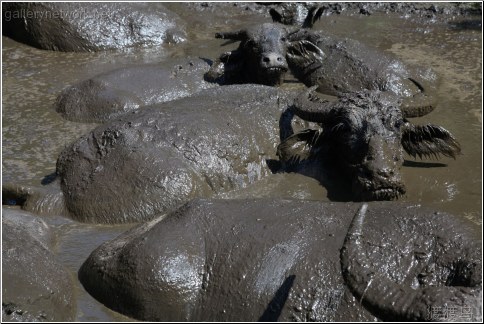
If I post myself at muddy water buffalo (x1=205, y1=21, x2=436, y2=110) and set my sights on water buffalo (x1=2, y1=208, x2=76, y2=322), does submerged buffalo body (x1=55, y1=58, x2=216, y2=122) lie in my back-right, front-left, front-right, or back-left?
front-right

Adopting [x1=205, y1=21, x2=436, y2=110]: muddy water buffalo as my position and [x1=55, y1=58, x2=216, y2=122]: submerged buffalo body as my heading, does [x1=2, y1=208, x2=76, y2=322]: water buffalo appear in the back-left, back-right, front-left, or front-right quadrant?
front-left

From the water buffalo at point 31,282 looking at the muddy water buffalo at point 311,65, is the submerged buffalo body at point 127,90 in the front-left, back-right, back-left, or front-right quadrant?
front-left

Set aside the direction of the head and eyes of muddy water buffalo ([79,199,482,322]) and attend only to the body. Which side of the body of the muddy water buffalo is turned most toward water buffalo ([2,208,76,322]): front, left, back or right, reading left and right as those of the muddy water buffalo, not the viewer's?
back

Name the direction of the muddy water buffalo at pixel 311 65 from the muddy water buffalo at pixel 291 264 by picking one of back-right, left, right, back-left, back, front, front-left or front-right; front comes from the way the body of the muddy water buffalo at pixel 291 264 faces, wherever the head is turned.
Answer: left

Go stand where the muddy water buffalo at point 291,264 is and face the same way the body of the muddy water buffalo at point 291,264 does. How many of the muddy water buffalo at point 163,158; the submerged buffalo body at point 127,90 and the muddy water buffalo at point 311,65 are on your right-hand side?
0

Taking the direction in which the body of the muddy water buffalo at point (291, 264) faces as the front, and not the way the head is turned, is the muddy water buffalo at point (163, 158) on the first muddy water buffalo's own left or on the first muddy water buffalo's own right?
on the first muddy water buffalo's own left

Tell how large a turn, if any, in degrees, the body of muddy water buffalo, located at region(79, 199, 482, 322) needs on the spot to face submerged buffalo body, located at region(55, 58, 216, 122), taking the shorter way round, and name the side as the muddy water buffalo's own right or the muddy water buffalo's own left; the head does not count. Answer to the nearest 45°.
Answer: approximately 135° to the muddy water buffalo's own left

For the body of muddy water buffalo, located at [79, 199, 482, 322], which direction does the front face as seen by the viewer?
to the viewer's right
